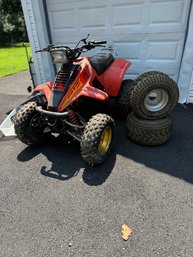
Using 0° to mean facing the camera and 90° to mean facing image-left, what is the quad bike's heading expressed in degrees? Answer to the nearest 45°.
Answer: approximately 45°

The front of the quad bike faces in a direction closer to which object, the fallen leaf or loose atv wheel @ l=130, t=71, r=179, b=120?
the fallen leaf

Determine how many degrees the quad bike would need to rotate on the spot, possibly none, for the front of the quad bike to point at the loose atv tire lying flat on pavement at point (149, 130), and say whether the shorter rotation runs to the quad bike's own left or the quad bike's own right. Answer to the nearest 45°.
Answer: approximately 135° to the quad bike's own left

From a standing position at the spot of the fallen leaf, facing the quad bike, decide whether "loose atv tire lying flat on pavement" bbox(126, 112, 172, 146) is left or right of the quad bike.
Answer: right

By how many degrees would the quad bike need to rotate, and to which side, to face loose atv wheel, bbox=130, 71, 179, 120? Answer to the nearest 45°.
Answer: approximately 135° to its left
